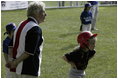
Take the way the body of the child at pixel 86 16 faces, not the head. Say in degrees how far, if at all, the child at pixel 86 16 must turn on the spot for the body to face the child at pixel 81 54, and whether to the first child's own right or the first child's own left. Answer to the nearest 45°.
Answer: approximately 45° to the first child's own right

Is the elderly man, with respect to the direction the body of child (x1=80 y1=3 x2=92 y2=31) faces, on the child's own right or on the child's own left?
on the child's own right

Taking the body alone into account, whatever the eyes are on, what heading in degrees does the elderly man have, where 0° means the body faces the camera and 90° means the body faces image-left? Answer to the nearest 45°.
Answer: approximately 270°

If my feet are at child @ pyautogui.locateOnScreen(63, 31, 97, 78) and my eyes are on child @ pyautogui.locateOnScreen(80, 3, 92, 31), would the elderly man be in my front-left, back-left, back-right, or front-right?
back-left

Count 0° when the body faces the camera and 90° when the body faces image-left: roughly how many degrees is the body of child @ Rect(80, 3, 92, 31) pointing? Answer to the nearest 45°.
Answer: approximately 315°
